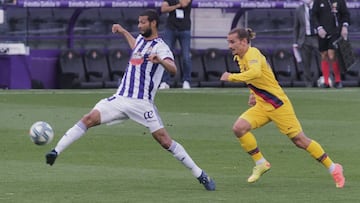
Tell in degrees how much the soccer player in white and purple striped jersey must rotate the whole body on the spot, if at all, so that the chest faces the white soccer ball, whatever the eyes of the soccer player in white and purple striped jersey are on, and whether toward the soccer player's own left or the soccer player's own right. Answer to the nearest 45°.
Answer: approximately 45° to the soccer player's own right

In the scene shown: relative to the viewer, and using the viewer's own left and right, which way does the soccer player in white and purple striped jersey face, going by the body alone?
facing the viewer and to the left of the viewer

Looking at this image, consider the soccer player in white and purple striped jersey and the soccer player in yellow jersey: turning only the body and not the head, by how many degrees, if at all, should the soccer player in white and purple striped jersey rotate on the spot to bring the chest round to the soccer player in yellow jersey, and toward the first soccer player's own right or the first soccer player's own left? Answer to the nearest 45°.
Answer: approximately 135° to the first soccer player's own left
